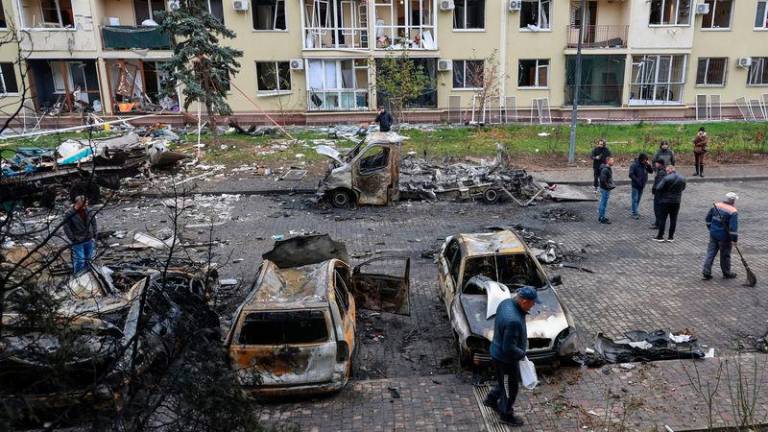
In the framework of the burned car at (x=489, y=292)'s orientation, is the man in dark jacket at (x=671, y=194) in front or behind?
behind

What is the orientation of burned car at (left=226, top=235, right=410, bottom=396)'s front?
away from the camera

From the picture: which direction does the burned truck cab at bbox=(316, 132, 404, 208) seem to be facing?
to the viewer's left

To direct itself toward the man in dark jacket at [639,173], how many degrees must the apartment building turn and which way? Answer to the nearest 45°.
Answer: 0° — it already faces them

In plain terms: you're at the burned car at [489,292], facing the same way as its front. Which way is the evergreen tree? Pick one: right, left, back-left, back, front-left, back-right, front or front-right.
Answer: back-right
